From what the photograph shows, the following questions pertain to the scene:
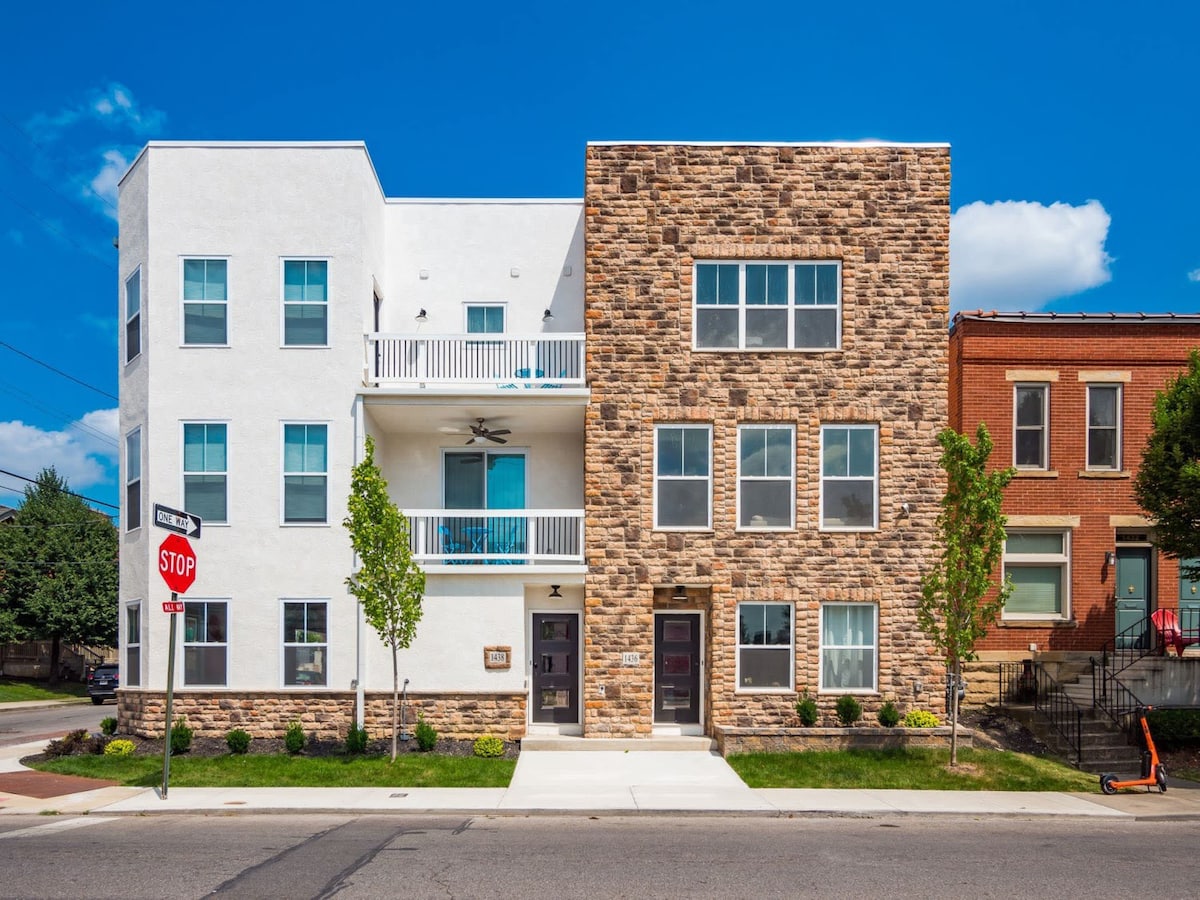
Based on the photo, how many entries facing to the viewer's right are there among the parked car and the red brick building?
0

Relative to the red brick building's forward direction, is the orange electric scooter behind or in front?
in front

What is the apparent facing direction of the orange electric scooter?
to the viewer's right

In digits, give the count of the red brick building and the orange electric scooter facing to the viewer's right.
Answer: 1

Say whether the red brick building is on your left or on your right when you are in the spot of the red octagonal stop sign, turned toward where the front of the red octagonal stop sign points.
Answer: on your left

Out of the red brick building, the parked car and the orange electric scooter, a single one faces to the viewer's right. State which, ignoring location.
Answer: the orange electric scooter

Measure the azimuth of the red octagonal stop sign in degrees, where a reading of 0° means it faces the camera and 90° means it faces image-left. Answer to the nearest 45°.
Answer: approximately 315°

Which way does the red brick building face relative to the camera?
toward the camera
